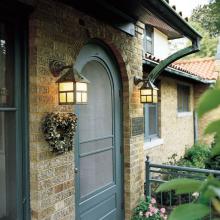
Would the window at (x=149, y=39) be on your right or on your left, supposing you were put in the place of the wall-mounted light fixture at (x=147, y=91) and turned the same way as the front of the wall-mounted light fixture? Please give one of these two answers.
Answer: on your left

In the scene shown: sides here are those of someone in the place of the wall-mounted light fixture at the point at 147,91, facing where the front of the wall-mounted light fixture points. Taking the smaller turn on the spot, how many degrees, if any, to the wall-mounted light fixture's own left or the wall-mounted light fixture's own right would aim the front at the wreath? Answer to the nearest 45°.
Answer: approximately 90° to the wall-mounted light fixture's own right

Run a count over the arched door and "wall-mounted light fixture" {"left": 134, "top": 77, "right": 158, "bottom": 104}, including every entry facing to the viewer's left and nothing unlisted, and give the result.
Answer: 0

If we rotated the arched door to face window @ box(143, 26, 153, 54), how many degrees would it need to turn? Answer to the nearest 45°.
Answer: approximately 135° to its left

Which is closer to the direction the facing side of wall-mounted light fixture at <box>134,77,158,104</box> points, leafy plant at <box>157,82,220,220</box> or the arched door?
the leafy plant

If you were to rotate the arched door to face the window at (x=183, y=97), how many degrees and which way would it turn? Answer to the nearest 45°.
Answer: approximately 90° to its left

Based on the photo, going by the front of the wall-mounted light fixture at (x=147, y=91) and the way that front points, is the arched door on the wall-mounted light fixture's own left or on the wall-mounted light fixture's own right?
on the wall-mounted light fixture's own right

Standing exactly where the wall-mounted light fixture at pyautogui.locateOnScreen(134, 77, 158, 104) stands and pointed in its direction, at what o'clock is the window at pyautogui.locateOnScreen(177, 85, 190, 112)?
The window is roughly at 8 o'clock from the wall-mounted light fixture.

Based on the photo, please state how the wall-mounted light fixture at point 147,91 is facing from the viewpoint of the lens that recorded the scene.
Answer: facing the viewer and to the right of the viewer

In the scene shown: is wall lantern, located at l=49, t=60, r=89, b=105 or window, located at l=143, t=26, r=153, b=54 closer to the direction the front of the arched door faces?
the wall lantern

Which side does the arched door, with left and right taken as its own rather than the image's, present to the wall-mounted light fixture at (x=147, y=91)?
left
